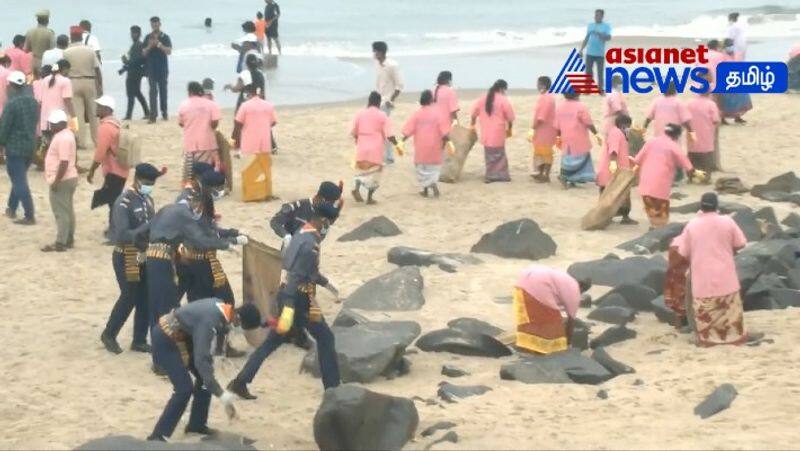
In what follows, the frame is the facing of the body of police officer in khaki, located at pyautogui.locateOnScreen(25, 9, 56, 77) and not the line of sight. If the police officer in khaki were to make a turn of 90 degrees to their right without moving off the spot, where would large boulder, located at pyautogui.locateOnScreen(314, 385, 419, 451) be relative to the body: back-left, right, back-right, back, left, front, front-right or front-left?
right

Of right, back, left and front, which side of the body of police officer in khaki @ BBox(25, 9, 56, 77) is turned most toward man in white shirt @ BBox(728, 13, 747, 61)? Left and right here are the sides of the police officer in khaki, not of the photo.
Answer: right

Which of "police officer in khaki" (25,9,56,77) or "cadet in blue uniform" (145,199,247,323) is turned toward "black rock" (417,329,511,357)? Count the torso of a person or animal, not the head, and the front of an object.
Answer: the cadet in blue uniform

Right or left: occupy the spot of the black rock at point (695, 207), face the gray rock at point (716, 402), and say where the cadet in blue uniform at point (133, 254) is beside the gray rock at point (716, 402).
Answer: right

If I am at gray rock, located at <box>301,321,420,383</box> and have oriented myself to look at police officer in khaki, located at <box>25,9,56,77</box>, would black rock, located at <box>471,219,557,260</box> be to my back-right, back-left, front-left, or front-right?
front-right

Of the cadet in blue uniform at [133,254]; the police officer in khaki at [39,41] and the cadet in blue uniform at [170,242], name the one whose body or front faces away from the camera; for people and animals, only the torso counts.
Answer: the police officer in khaki

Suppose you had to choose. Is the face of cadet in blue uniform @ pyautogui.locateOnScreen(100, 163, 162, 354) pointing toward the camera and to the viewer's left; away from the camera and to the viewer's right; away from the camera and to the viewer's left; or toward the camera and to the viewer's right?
toward the camera and to the viewer's right

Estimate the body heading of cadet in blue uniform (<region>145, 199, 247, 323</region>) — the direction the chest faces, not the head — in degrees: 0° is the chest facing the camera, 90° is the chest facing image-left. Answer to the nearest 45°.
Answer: approximately 270°
